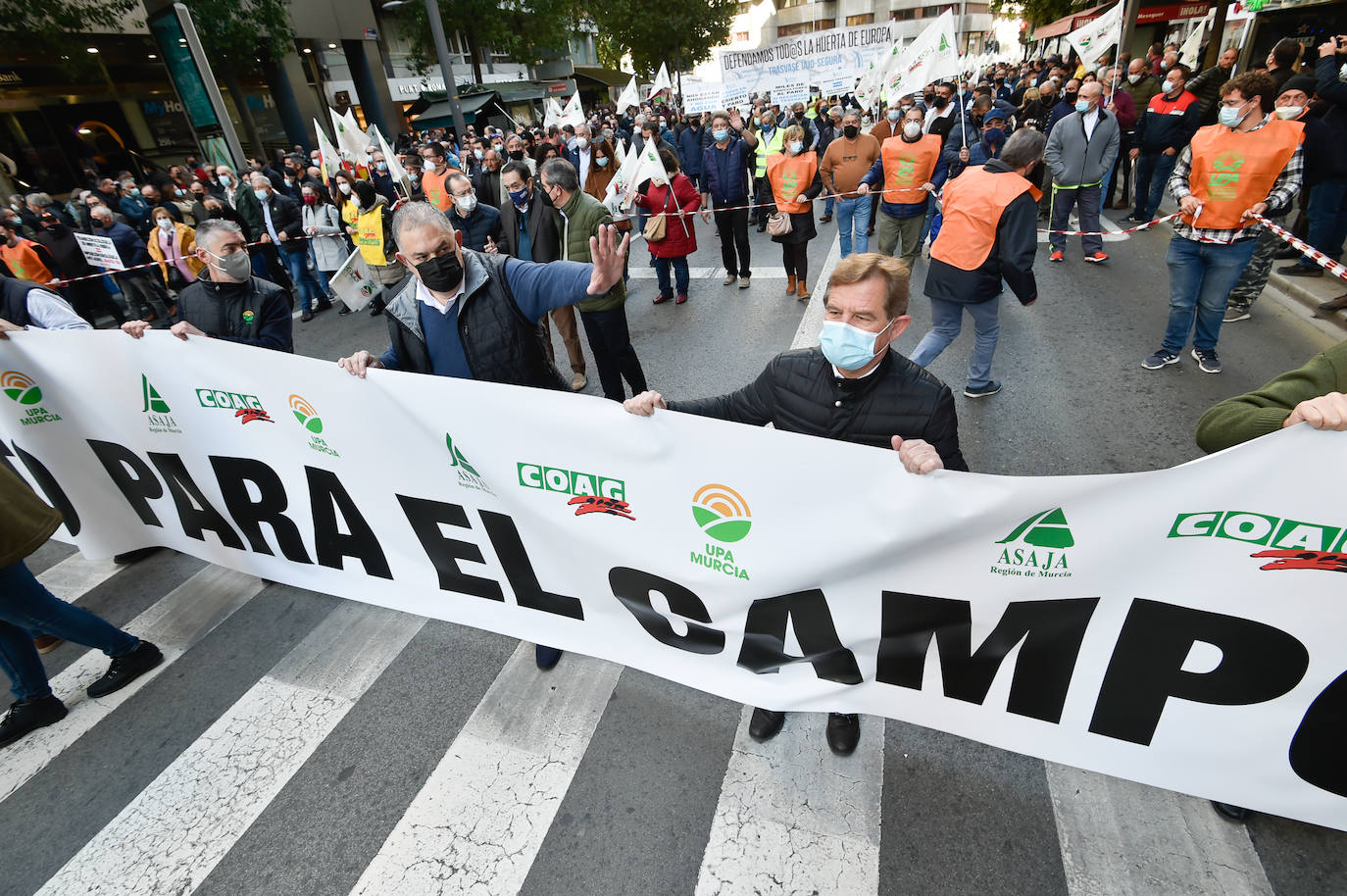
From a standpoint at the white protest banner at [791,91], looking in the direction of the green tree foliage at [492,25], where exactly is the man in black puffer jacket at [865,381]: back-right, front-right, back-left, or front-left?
back-left

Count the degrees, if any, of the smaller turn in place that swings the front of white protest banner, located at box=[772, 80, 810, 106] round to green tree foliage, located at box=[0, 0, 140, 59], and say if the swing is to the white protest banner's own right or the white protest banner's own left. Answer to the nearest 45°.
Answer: approximately 90° to the white protest banner's own right

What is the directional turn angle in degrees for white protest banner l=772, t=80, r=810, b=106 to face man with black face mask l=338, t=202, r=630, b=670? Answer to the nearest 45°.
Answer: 0° — it already faces them

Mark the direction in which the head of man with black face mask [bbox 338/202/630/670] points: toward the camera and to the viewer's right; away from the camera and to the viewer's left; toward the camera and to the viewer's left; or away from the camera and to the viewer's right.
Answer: toward the camera and to the viewer's right

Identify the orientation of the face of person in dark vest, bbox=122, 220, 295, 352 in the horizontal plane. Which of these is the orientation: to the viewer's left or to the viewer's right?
to the viewer's right

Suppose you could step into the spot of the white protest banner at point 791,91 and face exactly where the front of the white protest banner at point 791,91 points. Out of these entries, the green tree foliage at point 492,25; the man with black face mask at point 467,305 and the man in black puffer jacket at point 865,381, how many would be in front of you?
2

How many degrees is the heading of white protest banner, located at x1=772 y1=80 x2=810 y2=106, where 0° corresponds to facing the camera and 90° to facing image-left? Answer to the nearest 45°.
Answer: approximately 0°

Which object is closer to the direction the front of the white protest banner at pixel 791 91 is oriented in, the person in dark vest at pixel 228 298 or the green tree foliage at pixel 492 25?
the person in dark vest

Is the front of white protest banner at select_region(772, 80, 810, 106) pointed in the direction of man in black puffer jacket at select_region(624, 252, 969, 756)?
yes
